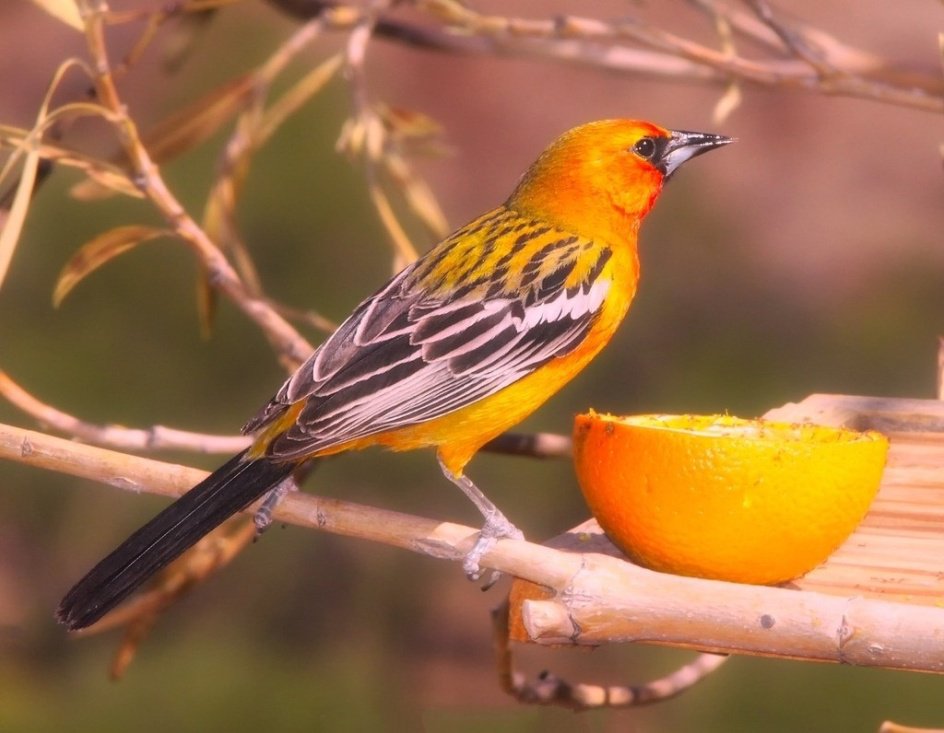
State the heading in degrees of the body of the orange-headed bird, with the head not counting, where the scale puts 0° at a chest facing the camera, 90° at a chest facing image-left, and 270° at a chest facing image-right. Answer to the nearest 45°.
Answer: approximately 270°
